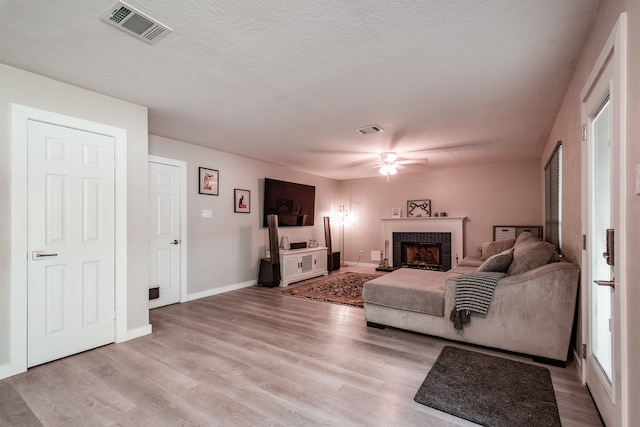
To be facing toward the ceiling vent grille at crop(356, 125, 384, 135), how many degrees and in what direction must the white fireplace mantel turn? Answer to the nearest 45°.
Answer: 0° — it already faces it

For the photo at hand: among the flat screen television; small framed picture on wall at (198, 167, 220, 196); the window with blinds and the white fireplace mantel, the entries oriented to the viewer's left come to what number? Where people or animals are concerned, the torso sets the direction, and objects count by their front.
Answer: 1

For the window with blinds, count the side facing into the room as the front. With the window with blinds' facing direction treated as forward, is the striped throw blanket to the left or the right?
on its left

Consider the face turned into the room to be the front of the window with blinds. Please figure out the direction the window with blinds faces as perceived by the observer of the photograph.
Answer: facing to the left of the viewer

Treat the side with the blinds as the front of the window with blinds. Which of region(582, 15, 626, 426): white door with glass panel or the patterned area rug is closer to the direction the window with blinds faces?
the patterned area rug

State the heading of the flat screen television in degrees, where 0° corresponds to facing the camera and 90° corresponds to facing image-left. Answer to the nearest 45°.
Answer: approximately 315°

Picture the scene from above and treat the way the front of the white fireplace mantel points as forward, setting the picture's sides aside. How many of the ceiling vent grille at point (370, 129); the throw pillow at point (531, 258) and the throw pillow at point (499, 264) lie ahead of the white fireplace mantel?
3

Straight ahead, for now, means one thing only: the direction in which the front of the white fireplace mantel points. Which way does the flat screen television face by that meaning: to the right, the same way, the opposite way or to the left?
to the left

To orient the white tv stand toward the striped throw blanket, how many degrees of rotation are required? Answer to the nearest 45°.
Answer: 0° — it already faces it

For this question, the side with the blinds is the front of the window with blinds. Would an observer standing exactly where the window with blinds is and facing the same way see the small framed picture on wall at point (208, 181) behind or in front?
in front
